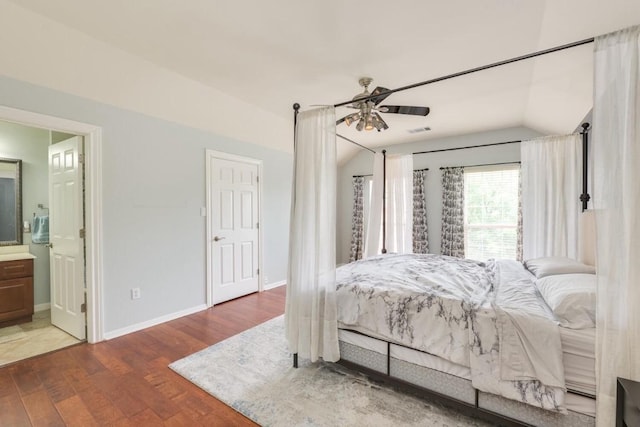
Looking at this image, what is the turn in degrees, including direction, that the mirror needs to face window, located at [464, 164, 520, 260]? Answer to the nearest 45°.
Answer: approximately 45° to its left

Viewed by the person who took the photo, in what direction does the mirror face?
facing the viewer

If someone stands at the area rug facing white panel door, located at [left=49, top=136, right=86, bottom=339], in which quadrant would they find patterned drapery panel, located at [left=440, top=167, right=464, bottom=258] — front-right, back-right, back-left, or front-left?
back-right

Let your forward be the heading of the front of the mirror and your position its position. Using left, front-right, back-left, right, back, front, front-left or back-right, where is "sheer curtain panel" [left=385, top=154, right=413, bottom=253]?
front-left

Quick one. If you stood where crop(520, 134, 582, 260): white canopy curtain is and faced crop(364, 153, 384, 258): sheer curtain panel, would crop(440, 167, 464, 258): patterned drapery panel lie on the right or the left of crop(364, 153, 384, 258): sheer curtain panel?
right

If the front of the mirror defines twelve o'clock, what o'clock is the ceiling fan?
The ceiling fan is roughly at 11 o'clock from the mirror.

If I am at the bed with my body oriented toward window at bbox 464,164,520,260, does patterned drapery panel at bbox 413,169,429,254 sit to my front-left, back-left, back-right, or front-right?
front-left

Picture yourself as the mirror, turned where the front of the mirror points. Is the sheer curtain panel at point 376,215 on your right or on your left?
on your left

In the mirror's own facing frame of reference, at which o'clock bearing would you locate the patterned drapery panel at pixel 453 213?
The patterned drapery panel is roughly at 10 o'clock from the mirror.

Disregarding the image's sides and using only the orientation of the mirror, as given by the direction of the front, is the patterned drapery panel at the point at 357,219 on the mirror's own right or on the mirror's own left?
on the mirror's own left

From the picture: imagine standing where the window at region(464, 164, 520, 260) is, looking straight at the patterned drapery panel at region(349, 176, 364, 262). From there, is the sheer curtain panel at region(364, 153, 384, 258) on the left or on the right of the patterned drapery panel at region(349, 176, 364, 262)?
left

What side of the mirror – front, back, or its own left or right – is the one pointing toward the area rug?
front

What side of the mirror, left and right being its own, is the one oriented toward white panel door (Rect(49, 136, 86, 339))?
front
